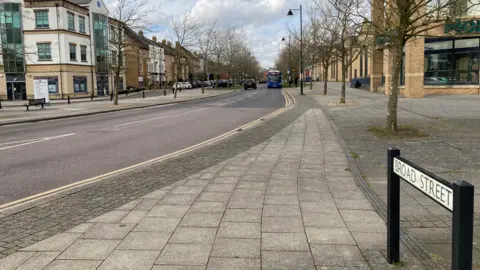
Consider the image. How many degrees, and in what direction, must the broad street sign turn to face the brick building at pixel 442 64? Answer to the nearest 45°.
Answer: approximately 135° to its right

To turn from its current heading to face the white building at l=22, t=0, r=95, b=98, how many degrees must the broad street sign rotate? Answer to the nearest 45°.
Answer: approximately 90° to its right

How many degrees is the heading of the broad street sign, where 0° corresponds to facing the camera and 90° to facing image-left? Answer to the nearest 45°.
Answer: approximately 45°
